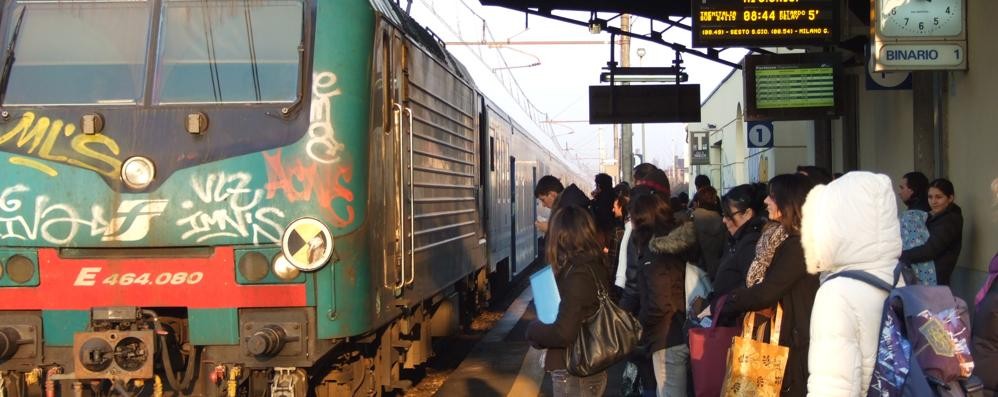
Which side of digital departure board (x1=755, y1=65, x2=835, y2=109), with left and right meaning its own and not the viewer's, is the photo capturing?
front

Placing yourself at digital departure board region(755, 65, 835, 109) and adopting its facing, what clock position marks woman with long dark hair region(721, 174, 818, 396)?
The woman with long dark hair is roughly at 12 o'clock from the digital departure board.

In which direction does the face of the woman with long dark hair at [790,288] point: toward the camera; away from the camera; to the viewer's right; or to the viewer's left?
to the viewer's left

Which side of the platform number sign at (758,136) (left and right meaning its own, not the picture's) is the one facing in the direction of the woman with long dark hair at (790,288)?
front

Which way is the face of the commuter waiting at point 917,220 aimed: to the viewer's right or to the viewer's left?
to the viewer's left

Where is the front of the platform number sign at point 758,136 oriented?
toward the camera

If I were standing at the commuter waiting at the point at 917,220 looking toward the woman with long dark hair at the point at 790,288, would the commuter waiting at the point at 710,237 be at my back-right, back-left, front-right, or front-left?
front-right

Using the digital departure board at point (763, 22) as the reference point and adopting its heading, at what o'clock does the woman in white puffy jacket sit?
The woman in white puffy jacket is roughly at 12 o'clock from the digital departure board.

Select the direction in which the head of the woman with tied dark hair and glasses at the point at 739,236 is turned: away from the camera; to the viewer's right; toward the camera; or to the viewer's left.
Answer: to the viewer's left

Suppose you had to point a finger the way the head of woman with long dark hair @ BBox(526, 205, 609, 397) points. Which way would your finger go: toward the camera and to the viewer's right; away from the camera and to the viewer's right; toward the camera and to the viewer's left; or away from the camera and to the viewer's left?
away from the camera and to the viewer's left

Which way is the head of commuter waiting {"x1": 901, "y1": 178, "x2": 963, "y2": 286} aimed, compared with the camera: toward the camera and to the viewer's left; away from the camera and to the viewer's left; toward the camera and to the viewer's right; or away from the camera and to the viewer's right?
toward the camera and to the viewer's left

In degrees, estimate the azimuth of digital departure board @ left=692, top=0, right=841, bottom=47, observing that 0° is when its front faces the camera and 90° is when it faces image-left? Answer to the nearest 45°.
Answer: approximately 0°
